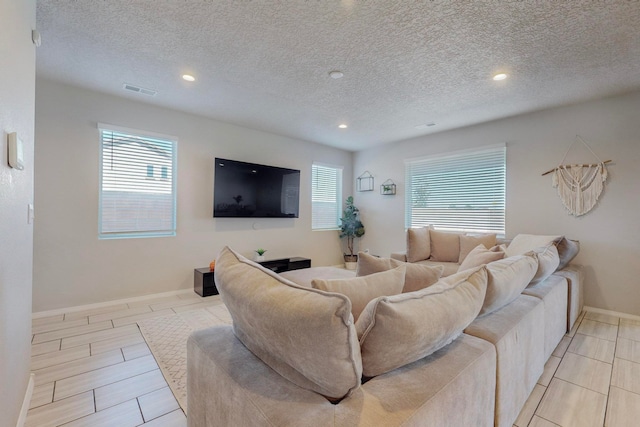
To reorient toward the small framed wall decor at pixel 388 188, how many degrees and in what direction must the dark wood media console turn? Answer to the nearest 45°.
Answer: approximately 45° to its left

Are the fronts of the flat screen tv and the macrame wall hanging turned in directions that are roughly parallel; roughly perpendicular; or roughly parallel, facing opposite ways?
roughly perpendicular

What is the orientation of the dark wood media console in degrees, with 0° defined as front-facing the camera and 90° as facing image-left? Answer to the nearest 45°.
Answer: approximately 315°

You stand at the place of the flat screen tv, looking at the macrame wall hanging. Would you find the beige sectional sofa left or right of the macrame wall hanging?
right

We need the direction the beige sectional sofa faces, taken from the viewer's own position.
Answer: facing away from the viewer and to the left of the viewer

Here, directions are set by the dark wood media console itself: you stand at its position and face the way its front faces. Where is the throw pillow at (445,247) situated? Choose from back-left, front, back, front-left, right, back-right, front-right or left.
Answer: front-left

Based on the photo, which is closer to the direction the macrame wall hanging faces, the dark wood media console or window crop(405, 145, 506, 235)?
the dark wood media console
